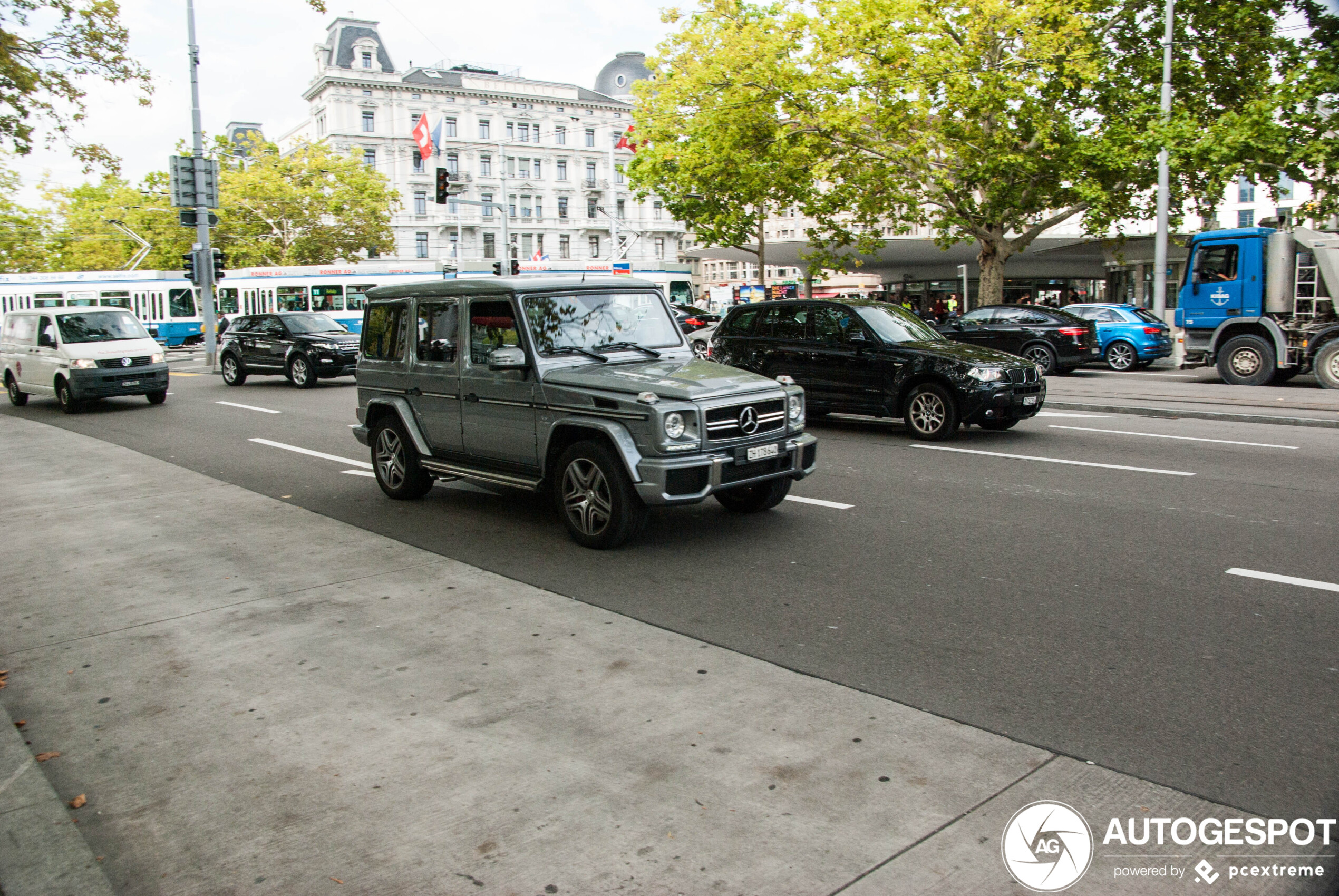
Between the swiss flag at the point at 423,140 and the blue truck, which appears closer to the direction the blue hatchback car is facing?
the swiss flag

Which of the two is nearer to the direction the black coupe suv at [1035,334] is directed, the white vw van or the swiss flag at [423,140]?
the swiss flag

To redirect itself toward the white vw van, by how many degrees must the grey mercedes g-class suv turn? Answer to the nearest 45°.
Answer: approximately 180°

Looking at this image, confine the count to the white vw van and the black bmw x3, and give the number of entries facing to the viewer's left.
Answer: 0

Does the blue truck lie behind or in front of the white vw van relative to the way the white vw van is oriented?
in front

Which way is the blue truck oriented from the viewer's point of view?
to the viewer's left

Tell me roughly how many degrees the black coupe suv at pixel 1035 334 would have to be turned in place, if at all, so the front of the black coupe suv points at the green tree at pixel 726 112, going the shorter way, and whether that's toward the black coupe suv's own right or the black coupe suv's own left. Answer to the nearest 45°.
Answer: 0° — it already faces it

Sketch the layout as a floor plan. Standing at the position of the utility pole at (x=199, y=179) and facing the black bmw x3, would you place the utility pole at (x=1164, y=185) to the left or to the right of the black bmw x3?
left

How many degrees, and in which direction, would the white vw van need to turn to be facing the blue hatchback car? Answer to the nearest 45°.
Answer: approximately 45° to its left

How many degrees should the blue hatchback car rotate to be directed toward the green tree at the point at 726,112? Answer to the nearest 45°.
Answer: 0° — it already faces it

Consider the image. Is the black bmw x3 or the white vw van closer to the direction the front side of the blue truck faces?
the white vw van

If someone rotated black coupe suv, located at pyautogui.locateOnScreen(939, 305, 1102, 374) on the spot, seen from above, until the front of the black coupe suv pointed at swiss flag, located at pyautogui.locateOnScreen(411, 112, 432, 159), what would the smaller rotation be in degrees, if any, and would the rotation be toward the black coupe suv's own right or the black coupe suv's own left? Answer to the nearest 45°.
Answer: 0° — it already faces it

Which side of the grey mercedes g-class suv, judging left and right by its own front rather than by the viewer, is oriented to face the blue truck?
left

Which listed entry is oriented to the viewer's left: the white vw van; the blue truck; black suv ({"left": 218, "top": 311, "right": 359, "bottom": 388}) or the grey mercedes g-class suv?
the blue truck

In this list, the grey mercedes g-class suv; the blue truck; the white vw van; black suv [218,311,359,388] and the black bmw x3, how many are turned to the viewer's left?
1
